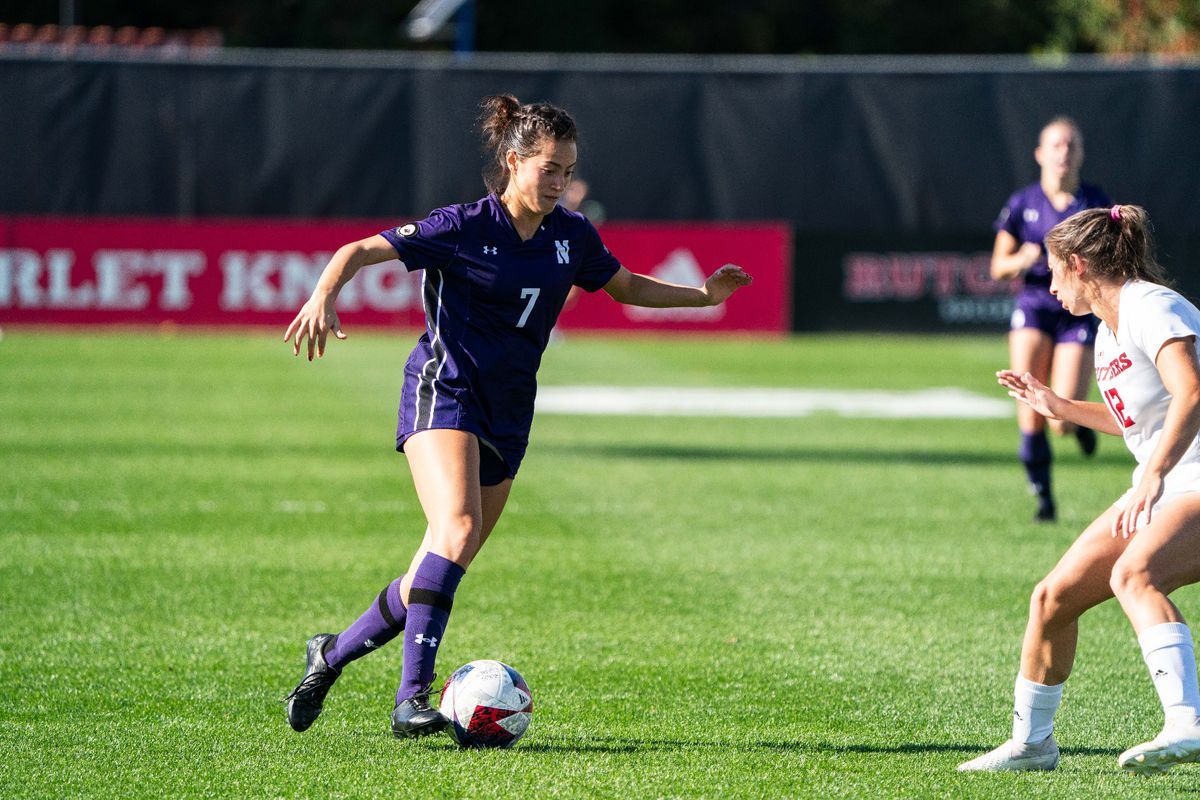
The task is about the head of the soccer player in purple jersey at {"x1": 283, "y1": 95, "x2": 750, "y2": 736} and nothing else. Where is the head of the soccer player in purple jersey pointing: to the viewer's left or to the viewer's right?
to the viewer's right

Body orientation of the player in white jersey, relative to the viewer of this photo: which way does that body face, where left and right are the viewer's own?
facing to the left of the viewer

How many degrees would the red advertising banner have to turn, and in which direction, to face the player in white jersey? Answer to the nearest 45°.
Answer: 0° — it already faces them

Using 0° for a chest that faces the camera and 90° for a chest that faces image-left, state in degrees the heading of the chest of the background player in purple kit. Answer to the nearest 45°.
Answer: approximately 0°

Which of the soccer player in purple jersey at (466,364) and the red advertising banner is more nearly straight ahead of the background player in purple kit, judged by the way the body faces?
the soccer player in purple jersey

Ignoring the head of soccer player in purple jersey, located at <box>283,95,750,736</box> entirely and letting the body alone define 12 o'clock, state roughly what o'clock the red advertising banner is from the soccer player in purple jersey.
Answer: The red advertising banner is roughly at 7 o'clock from the soccer player in purple jersey.

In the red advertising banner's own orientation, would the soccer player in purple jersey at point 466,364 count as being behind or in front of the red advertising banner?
in front

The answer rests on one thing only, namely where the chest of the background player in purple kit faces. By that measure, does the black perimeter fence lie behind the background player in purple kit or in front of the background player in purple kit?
behind

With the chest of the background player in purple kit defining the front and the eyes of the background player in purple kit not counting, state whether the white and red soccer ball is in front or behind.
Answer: in front

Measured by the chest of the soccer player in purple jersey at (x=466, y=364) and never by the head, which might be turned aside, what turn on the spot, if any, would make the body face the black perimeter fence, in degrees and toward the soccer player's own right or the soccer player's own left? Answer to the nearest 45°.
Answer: approximately 135° to the soccer player's own left

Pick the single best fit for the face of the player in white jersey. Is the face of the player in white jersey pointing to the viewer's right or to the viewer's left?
to the viewer's left

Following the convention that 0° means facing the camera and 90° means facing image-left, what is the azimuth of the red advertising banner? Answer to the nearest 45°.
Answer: approximately 0°
